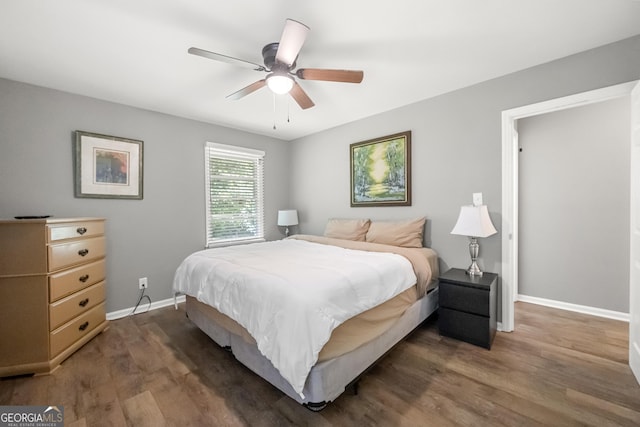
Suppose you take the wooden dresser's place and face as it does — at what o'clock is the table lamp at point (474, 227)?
The table lamp is roughly at 12 o'clock from the wooden dresser.

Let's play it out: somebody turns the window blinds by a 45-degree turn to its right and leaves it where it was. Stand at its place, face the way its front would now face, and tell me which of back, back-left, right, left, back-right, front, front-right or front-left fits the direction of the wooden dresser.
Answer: front-right

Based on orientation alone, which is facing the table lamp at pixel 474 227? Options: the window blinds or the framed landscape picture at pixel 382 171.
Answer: the window blinds

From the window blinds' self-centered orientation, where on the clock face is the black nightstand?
The black nightstand is roughly at 12 o'clock from the window blinds.

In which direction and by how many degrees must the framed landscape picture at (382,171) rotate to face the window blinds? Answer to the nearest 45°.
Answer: approximately 45° to its right

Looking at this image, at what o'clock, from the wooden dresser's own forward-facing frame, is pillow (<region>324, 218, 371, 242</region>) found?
The pillow is roughly at 11 o'clock from the wooden dresser.

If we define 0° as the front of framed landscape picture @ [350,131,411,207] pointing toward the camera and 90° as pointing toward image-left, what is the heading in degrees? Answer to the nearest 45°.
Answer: approximately 45°

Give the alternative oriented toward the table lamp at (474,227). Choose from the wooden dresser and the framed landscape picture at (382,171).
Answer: the wooden dresser

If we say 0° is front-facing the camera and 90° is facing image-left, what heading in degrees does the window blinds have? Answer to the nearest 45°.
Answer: approximately 315°

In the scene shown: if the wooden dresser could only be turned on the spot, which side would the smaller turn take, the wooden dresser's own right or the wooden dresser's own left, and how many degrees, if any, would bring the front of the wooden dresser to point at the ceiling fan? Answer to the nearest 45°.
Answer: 0° — it already faces it

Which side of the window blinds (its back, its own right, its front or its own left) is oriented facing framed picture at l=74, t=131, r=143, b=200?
right
